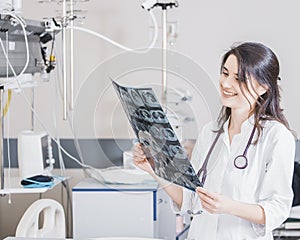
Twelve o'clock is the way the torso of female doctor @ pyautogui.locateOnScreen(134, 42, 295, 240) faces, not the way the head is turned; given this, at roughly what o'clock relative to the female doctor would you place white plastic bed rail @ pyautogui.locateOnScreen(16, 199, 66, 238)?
The white plastic bed rail is roughly at 3 o'clock from the female doctor.

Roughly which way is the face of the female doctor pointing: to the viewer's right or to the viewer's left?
to the viewer's left

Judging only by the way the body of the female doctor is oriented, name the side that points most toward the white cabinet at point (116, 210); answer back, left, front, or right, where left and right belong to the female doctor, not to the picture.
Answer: right
